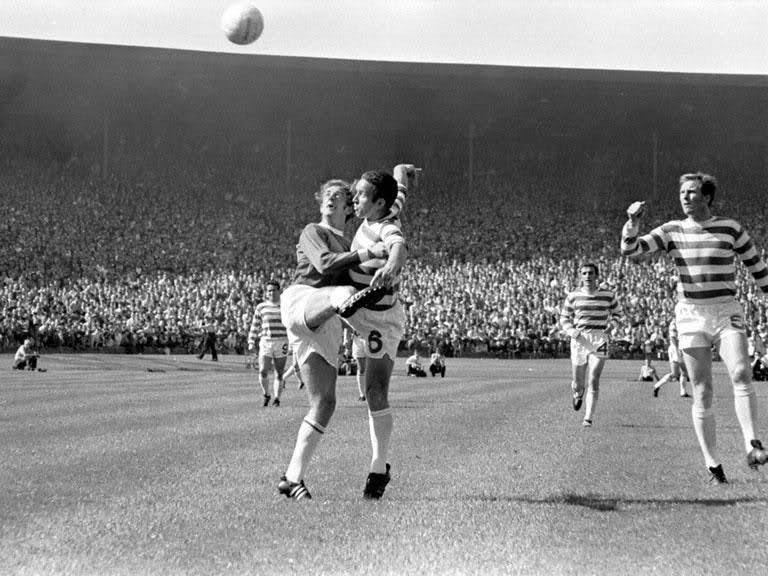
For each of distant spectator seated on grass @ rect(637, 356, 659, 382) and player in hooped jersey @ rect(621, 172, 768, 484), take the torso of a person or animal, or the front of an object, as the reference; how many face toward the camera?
2

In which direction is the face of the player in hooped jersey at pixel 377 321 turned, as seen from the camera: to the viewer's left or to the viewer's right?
to the viewer's left

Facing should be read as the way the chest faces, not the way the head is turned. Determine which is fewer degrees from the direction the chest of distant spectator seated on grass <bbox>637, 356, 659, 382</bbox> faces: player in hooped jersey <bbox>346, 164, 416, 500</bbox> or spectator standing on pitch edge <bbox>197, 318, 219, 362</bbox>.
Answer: the player in hooped jersey
